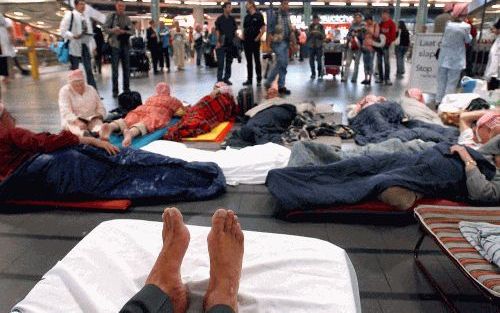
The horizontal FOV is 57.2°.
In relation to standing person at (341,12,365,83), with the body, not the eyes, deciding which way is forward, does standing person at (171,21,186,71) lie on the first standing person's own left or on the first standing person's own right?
on the first standing person's own right

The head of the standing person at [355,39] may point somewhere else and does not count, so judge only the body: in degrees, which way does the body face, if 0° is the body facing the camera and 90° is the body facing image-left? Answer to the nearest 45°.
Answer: approximately 45°

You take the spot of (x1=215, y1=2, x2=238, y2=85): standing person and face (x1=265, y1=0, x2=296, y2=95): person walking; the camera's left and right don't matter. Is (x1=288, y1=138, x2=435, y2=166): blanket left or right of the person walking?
right

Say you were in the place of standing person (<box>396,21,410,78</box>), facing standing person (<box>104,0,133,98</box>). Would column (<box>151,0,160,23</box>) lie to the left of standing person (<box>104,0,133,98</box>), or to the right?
right

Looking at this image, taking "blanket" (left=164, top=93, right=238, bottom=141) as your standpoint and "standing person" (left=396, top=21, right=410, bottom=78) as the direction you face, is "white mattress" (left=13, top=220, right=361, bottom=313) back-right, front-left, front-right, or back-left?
back-right

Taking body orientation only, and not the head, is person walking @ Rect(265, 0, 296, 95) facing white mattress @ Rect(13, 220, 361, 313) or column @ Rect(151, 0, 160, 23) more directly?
the white mattress

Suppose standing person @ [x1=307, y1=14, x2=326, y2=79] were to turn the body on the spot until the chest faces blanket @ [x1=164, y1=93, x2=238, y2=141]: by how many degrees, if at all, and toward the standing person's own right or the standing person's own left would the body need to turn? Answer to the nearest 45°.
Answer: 0° — they already face it
